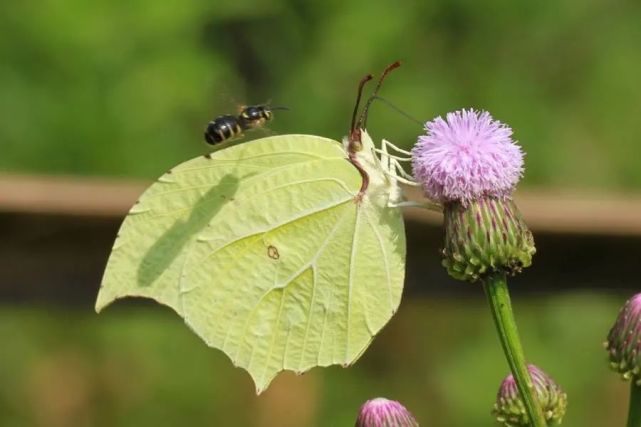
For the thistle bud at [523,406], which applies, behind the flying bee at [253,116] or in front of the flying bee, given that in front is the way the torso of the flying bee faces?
in front

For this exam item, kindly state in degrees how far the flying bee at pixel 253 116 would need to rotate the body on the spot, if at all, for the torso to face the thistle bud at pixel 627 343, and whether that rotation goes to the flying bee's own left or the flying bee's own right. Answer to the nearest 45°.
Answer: approximately 45° to the flying bee's own right

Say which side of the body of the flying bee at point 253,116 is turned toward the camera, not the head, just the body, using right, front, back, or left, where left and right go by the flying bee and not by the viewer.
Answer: right

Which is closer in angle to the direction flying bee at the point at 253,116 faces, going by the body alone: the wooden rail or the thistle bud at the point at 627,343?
the thistle bud

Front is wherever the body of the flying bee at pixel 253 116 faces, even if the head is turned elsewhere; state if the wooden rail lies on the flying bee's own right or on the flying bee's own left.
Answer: on the flying bee's own left

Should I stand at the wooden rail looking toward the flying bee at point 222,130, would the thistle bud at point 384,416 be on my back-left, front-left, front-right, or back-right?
front-left
